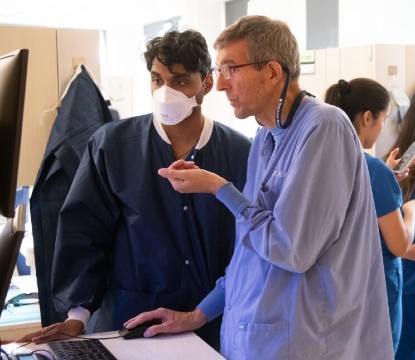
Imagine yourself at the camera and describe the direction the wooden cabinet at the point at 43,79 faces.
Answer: facing the viewer

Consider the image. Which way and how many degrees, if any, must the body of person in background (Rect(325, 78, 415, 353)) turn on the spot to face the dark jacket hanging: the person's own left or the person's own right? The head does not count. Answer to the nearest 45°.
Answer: approximately 180°

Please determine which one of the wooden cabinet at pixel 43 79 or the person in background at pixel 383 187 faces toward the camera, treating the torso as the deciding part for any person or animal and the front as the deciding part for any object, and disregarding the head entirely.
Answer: the wooden cabinet

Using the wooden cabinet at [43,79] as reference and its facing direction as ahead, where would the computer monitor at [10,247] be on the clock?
The computer monitor is roughly at 12 o'clock from the wooden cabinet.

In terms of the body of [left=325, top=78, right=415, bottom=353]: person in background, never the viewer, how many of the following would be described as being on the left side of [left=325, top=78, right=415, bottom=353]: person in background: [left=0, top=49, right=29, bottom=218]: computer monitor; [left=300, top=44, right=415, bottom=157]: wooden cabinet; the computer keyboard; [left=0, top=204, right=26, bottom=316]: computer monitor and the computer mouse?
1

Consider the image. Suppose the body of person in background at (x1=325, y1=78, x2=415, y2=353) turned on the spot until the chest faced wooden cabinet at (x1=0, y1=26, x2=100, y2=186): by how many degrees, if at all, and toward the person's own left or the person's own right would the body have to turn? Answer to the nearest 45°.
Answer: approximately 180°

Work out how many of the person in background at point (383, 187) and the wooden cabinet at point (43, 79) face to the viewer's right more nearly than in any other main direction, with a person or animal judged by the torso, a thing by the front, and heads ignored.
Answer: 1

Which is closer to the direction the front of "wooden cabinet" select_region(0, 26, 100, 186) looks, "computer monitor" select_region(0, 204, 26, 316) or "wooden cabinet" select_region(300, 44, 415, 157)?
the computer monitor

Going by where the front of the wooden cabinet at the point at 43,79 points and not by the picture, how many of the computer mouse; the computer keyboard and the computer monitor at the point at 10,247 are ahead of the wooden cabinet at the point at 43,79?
3

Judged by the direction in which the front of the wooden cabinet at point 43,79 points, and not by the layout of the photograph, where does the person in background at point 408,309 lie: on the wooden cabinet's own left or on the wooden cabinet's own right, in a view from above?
on the wooden cabinet's own left

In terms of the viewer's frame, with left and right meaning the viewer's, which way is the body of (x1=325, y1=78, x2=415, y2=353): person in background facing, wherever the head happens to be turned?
facing to the right of the viewer

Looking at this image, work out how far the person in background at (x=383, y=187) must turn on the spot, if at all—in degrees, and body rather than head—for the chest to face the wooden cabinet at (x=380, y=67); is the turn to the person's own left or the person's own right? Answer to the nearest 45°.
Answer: approximately 90° to the person's own left

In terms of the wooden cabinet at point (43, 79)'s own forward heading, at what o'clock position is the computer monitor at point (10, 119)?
The computer monitor is roughly at 12 o'clock from the wooden cabinet.

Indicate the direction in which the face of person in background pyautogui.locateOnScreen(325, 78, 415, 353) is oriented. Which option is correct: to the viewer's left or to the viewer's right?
to the viewer's right

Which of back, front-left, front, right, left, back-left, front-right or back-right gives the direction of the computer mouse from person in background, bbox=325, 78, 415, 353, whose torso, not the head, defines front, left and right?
back-right

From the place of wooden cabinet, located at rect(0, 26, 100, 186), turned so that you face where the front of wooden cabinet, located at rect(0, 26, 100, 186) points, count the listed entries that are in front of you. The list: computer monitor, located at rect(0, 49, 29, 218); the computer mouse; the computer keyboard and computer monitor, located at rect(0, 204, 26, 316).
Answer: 4

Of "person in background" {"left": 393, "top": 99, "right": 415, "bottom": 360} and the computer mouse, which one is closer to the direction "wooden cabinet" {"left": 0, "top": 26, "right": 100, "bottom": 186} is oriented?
the computer mouse

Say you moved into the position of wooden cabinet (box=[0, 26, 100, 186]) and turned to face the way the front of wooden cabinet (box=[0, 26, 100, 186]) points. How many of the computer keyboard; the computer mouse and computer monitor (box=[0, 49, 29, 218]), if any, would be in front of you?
3
